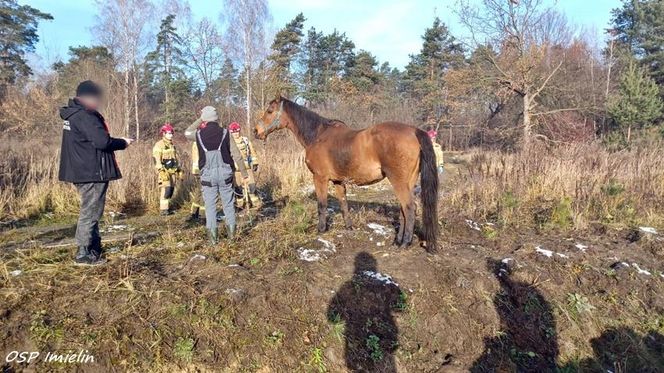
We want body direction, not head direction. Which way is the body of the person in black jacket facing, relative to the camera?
to the viewer's right

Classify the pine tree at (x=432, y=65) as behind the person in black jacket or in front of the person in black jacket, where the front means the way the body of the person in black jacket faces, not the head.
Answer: in front

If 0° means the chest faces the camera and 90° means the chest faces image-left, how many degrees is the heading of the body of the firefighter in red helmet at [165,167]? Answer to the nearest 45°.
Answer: approximately 315°

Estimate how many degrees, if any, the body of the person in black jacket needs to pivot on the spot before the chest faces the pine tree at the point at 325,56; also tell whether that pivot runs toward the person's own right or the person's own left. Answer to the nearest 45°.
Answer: approximately 45° to the person's own left

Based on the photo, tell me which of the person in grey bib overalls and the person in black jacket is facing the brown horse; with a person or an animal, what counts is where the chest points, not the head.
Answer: the person in black jacket

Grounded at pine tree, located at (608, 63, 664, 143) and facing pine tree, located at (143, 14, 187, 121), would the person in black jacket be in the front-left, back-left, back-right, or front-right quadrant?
front-left

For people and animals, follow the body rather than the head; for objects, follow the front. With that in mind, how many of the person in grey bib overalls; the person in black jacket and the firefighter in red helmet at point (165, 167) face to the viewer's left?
0

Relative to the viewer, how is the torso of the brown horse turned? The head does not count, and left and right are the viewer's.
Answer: facing to the left of the viewer

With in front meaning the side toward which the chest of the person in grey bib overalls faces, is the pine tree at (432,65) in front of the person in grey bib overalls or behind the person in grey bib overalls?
in front

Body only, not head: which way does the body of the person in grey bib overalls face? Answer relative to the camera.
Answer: away from the camera

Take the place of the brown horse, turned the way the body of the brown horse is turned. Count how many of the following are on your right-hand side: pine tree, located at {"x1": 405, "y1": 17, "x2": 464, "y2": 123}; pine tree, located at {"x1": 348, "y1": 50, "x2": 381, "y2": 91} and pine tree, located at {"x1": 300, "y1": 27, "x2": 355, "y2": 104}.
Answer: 3

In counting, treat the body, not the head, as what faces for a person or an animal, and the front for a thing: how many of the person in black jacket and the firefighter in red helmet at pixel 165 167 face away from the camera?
0

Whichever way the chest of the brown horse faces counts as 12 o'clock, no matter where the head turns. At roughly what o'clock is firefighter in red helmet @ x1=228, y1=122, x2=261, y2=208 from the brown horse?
The firefighter in red helmet is roughly at 2 o'clock from the brown horse.

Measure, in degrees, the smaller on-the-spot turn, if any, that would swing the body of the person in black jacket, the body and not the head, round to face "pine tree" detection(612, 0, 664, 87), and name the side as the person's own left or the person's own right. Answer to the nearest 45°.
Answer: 0° — they already face it

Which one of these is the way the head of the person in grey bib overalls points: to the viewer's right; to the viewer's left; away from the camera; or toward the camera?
away from the camera

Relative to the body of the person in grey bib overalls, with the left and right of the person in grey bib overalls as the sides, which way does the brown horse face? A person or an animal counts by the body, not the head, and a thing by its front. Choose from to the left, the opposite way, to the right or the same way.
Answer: to the left
